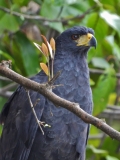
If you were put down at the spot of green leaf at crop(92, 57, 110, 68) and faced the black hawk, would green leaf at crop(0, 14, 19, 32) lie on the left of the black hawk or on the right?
right

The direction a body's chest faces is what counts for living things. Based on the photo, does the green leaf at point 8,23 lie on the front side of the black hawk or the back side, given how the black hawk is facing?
on the back side

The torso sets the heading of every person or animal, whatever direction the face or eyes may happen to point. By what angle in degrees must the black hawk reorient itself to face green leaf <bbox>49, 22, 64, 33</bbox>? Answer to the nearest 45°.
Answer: approximately 135° to its left

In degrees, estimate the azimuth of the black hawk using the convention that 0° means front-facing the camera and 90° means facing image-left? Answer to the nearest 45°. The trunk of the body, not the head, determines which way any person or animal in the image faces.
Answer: approximately 315°

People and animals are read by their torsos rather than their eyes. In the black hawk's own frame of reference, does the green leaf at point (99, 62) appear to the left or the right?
on its left

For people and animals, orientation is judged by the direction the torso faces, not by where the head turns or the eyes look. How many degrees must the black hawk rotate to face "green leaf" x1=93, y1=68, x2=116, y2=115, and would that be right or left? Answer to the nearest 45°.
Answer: approximately 90° to its left
